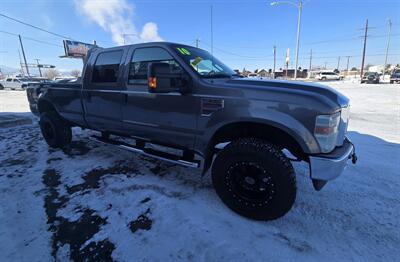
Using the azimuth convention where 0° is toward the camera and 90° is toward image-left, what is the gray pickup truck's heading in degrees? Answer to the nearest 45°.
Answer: approximately 315°
